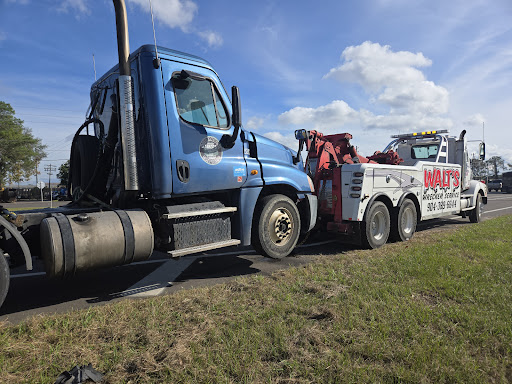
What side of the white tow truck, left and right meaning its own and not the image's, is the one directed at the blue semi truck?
back

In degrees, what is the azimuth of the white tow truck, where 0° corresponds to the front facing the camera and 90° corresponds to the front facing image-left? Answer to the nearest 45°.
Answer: approximately 225°
